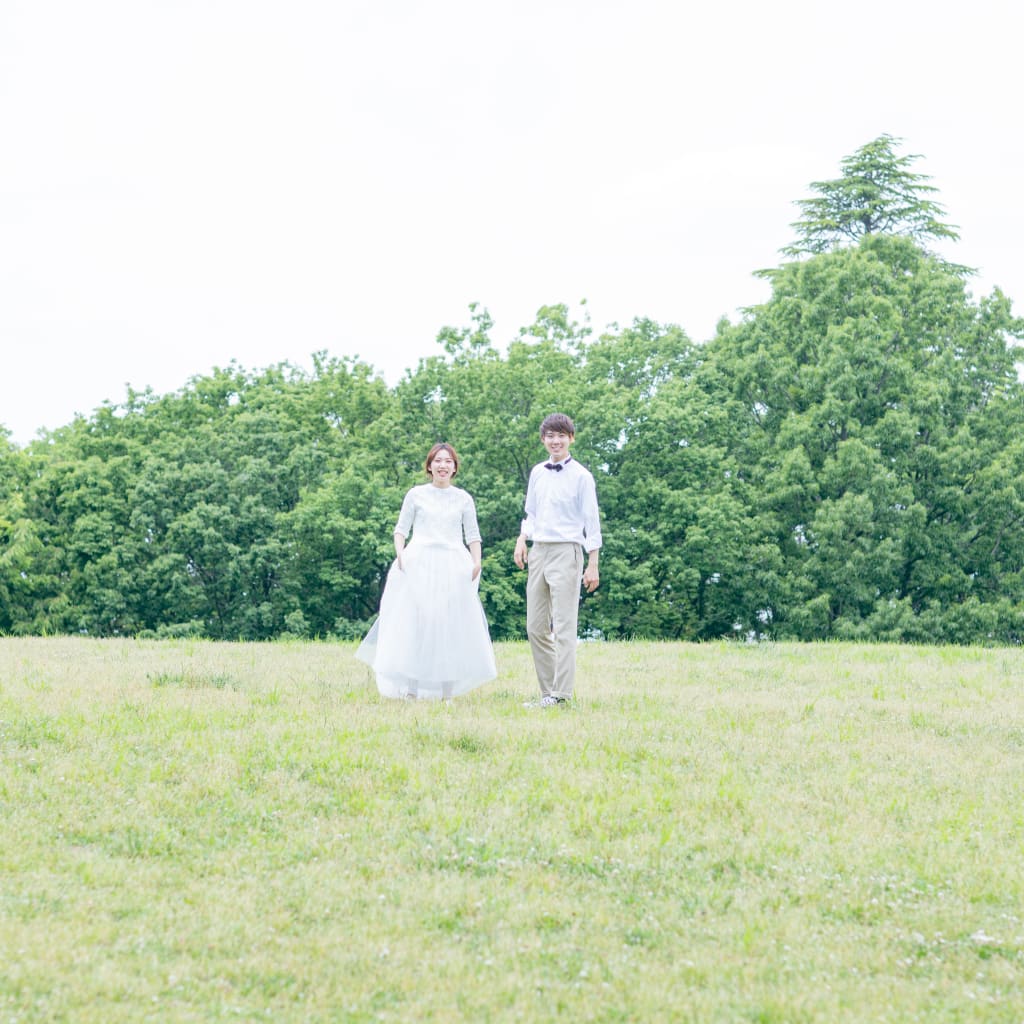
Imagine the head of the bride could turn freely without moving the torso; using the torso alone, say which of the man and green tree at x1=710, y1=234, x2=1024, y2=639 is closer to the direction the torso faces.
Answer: the man

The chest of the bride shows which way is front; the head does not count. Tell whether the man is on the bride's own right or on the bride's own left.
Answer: on the bride's own left

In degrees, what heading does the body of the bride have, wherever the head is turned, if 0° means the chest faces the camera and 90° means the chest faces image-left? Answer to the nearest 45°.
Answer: approximately 0°

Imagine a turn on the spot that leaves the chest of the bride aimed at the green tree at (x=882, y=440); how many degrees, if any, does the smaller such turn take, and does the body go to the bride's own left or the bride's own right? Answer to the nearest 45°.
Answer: approximately 135° to the bride's own left

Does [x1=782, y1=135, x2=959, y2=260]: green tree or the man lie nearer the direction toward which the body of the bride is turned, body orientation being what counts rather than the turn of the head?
the man

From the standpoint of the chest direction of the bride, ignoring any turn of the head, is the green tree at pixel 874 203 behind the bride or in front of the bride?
behind
